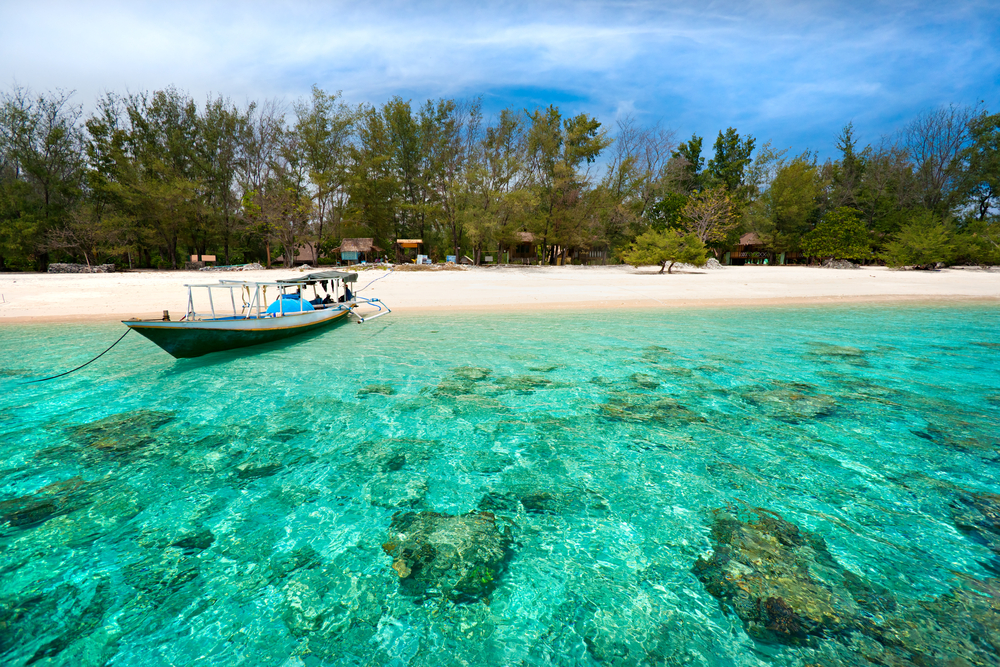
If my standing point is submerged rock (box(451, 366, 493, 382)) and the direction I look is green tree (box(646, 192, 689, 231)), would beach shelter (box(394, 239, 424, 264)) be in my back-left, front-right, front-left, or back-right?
front-left

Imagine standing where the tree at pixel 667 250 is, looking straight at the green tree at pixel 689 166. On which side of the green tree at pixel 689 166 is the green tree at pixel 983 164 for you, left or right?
right

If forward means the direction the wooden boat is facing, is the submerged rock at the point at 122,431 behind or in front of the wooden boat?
in front

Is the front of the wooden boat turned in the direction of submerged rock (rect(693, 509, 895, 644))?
no

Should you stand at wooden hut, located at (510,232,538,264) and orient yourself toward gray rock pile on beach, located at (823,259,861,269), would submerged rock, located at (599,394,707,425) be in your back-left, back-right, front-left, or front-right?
front-right

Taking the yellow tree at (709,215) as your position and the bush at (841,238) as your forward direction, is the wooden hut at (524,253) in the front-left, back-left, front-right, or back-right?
back-left

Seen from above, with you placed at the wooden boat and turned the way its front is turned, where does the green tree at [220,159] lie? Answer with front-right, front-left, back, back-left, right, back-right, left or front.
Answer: back-right

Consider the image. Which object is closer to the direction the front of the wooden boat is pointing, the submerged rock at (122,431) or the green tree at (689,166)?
the submerged rock

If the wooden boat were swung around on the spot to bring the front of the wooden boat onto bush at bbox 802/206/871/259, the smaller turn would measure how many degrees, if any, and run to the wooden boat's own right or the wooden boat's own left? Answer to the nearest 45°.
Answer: approximately 135° to the wooden boat's own left

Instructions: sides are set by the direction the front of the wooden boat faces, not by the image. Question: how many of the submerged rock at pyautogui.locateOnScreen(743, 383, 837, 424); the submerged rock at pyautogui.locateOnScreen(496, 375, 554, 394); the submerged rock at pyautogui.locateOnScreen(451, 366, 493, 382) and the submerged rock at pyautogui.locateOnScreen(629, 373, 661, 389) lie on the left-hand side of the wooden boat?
4

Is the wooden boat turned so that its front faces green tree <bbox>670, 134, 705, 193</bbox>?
no

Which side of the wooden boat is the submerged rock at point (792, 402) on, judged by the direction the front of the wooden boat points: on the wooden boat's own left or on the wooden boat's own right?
on the wooden boat's own left

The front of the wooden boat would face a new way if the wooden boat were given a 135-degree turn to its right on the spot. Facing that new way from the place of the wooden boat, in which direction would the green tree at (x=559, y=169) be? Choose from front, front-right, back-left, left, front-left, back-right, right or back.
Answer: front-right

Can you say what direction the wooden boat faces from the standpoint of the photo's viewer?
facing the viewer and to the left of the viewer

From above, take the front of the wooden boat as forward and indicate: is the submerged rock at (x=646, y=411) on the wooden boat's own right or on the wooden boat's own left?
on the wooden boat's own left
